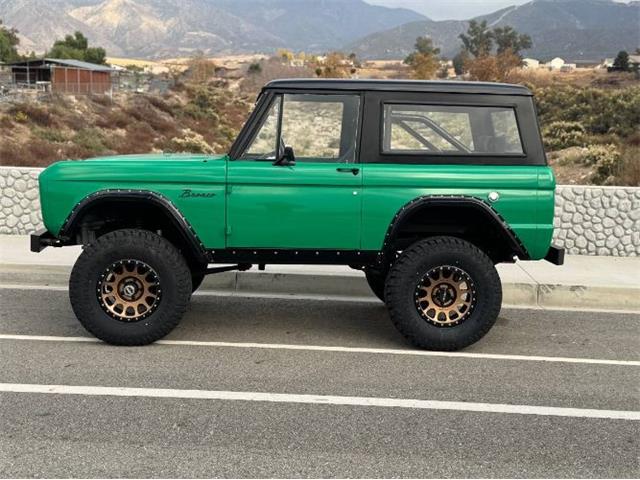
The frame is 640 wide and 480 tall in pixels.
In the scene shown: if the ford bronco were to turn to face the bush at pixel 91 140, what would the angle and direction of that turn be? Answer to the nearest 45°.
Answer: approximately 90° to its right

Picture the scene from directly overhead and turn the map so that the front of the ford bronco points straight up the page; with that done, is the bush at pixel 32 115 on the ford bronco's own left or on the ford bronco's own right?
on the ford bronco's own right

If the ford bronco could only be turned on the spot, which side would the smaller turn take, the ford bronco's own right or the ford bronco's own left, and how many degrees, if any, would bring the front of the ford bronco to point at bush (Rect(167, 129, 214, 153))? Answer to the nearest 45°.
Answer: approximately 90° to the ford bronco's own right

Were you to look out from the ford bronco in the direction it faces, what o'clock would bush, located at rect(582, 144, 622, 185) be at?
The bush is roughly at 4 o'clock from the ford bronco.

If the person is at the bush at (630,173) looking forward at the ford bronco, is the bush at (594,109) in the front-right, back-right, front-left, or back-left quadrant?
back-right

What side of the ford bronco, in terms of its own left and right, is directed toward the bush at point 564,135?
right

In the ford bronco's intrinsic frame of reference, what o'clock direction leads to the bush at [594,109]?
The bush is roughly at 4 o'clock from the ford bronco.

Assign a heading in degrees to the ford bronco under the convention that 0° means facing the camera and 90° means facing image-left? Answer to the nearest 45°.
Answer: approximately 90°

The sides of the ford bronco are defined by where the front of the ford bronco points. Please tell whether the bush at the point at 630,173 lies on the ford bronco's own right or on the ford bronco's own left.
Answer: on the ford bronco's own right

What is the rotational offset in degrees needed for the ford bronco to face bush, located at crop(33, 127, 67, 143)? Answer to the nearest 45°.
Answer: approximately 90° to its right
